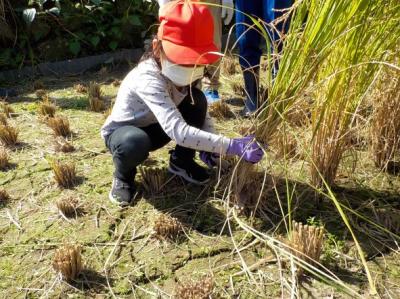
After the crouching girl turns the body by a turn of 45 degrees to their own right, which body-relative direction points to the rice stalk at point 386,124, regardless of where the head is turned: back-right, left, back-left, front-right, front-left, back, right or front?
left

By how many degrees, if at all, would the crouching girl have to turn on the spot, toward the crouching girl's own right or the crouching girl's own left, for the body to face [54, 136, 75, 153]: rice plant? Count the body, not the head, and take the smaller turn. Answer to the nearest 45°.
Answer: approximately 180°

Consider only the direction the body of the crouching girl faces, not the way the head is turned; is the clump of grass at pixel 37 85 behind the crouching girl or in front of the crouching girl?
behind

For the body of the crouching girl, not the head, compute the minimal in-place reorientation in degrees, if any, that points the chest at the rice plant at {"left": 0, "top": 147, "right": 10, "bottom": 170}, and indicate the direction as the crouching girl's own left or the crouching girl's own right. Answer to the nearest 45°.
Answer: approximately 135° to the crouching girl's own right

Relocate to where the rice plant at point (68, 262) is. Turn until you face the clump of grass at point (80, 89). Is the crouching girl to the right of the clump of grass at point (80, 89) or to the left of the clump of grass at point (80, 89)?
right

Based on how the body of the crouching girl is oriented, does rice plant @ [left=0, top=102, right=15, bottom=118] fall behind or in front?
behind

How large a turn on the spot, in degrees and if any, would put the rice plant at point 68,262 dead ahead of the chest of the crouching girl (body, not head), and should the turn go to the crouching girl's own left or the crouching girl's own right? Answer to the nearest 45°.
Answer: approximately 90° to the crouching girl's own right

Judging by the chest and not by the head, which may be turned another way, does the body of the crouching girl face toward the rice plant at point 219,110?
no

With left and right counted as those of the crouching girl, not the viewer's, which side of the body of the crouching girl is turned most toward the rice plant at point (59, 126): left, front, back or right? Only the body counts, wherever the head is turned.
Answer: back

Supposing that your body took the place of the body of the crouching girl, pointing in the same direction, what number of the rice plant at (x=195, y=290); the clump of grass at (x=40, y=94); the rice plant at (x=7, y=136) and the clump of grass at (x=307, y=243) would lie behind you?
2

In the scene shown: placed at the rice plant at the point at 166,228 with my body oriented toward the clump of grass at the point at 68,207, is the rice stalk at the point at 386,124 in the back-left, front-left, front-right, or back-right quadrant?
back-right

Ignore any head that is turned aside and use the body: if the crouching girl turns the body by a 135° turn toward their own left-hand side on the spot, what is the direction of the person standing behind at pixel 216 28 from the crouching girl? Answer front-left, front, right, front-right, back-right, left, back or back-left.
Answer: front

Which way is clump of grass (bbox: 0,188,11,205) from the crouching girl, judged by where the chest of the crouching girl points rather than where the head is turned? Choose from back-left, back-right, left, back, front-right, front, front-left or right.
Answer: back-right

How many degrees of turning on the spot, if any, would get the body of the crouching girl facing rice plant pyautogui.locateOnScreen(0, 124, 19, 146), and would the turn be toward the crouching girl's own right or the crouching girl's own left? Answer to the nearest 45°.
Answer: approximately 180°

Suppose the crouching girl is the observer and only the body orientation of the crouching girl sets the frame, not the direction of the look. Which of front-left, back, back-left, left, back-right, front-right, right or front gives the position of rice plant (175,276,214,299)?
front-right

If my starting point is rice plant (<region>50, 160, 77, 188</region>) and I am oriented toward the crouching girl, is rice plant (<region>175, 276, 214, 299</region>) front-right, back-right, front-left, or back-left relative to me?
front-right

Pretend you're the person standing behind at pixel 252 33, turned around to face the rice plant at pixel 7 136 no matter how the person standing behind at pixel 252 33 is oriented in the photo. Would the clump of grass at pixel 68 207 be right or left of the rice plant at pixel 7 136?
left

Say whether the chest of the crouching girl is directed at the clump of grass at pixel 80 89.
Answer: no

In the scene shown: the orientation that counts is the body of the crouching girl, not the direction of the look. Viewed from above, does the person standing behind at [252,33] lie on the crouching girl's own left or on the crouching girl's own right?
on the crouching girl's own left
